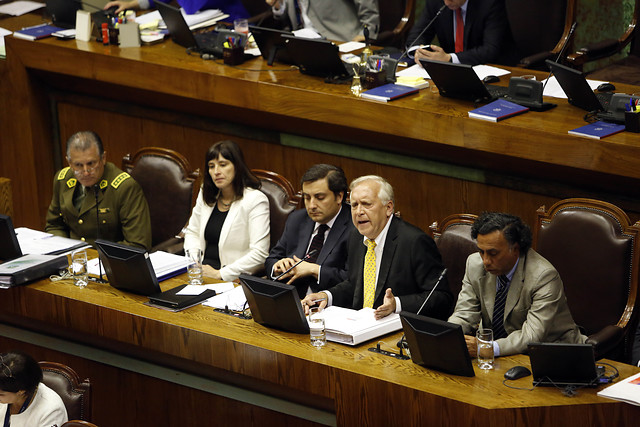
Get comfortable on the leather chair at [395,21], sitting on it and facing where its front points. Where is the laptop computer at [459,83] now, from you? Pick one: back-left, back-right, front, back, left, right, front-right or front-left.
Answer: front-left

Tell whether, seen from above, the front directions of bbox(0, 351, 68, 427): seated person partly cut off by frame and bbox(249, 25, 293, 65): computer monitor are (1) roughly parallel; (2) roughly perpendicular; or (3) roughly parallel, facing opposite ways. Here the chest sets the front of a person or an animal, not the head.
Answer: roughly parallel, facing opposite ways

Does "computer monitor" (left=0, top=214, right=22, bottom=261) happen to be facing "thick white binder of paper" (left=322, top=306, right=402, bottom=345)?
no

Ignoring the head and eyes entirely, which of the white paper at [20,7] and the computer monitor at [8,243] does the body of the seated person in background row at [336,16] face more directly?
the computer monitor

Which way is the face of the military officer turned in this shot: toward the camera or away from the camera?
toward the camera

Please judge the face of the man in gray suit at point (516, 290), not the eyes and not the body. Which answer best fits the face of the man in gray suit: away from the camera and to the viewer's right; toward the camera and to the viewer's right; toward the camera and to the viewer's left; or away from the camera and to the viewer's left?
toward the camera and to the viewer's left

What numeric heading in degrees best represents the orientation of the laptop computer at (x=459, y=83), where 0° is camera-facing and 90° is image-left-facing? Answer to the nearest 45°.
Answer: approximately 225°

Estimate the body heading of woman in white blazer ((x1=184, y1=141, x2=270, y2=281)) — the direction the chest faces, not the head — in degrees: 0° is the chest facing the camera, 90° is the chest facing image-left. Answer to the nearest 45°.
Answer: approximately 45°

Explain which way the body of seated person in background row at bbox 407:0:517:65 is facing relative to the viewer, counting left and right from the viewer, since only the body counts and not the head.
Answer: facing the viewer and to the left of the viewer

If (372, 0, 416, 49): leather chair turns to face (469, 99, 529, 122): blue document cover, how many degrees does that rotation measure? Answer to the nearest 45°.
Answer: approximately 45° to its left

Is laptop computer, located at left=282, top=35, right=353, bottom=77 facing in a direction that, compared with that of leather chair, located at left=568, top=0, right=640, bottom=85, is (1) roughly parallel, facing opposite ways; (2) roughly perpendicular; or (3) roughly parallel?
roughly parallel, facing opposite ways

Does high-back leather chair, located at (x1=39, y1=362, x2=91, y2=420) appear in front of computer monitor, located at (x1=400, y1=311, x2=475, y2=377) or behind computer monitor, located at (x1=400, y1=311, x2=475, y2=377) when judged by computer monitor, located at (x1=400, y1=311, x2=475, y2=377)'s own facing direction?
behind

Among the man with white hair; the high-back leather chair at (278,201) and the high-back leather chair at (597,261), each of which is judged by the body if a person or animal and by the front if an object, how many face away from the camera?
0

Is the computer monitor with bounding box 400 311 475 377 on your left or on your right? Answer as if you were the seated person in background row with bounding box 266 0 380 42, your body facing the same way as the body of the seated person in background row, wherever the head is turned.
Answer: on your left

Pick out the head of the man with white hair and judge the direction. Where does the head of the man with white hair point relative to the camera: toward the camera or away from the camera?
toward the camera

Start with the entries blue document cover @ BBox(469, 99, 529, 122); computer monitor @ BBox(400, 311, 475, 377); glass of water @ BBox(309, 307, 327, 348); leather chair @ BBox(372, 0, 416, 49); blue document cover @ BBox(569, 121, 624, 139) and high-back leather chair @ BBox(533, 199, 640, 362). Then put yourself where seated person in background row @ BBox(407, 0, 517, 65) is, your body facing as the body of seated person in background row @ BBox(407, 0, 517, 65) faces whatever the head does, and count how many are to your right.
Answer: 1

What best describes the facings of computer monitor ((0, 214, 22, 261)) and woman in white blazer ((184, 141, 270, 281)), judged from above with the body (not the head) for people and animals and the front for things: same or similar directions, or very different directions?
very different directions

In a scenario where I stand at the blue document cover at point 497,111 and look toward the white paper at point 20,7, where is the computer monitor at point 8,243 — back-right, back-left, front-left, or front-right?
front-left

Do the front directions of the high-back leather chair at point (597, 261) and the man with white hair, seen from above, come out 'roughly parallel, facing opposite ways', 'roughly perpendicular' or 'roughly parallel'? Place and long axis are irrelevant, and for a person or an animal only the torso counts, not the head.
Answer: roughly parallel

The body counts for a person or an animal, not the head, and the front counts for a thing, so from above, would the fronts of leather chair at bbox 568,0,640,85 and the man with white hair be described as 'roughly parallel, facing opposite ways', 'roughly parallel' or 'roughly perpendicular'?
roughly parallel

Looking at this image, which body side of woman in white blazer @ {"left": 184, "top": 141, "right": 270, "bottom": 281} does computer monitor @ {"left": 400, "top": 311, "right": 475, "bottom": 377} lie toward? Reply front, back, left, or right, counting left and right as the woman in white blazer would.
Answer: left
